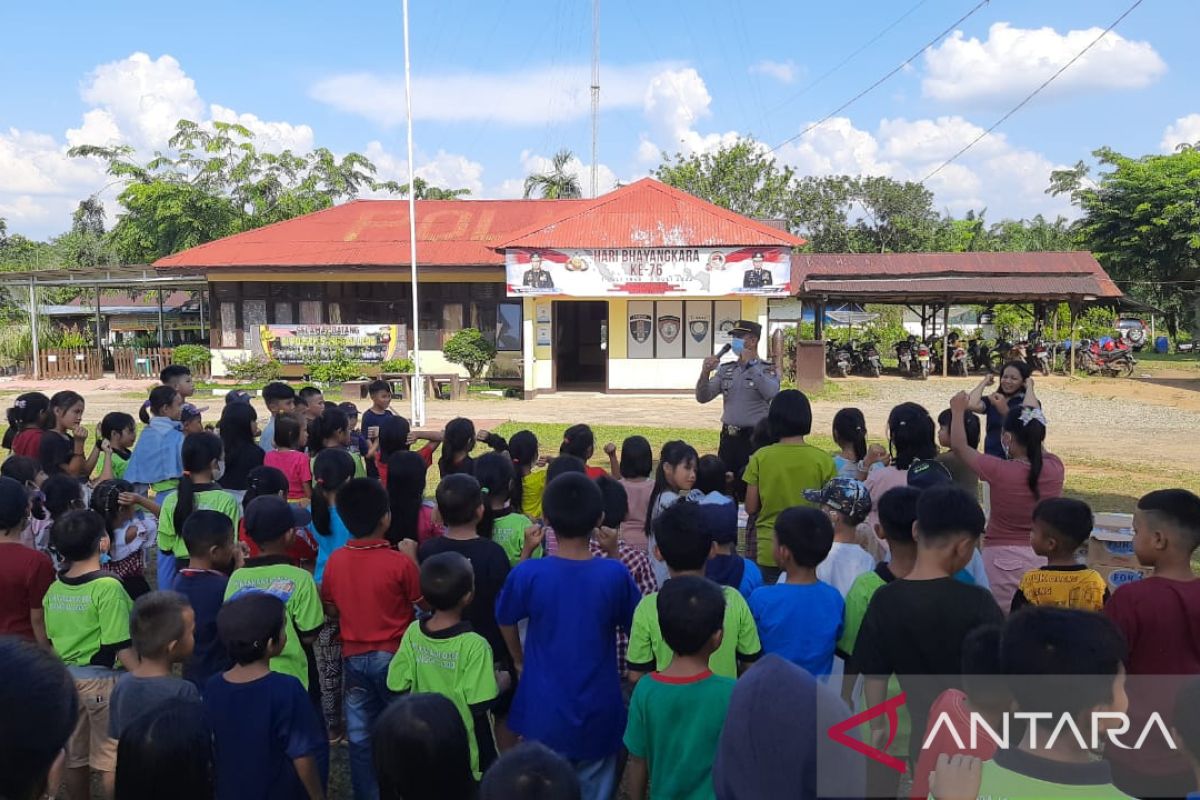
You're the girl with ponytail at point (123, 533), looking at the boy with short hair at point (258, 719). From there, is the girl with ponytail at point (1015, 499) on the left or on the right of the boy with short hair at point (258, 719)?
left

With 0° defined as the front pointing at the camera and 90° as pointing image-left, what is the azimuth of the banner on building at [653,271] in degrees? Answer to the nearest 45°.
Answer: approximately 0°

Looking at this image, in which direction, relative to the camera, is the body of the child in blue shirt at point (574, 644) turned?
away from the camera

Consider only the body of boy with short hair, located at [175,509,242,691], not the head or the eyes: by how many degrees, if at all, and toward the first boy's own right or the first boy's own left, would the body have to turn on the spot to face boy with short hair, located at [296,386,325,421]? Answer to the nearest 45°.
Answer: approximately 45° to the first boy's own left

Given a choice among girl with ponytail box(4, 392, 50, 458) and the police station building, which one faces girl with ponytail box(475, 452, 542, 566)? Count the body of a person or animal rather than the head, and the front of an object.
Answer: the police station building

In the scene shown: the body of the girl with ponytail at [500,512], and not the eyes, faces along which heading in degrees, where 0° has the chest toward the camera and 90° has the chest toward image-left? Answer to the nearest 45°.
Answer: approximately 225°

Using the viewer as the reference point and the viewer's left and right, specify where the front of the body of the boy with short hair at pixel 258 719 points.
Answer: facing away from the viewer and to the right of the viewer

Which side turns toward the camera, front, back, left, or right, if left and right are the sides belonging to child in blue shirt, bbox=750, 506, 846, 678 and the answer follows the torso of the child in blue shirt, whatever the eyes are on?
back

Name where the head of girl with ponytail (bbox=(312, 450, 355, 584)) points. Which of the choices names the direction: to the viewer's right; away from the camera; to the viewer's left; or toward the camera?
away from the camera

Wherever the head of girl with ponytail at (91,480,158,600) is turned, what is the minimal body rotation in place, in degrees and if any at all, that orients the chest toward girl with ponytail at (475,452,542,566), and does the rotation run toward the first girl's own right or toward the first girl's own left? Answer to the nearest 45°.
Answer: approximately 90° to the first girl's own right

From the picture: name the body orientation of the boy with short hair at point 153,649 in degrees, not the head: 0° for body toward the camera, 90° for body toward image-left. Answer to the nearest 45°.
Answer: approximately 225°
